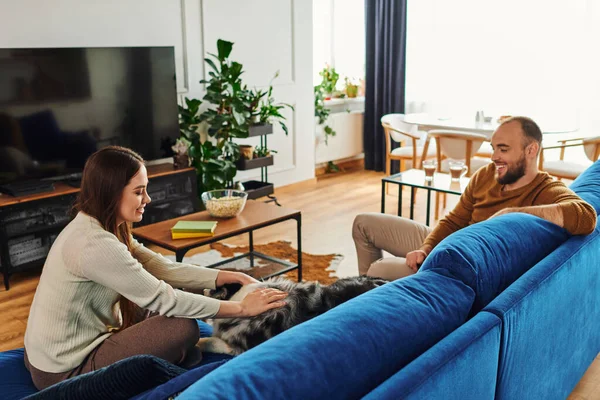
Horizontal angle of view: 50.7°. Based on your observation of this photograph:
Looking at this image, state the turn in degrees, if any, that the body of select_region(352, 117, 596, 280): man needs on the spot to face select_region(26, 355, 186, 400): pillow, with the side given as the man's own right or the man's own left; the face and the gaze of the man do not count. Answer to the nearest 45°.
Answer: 0° — they already face it

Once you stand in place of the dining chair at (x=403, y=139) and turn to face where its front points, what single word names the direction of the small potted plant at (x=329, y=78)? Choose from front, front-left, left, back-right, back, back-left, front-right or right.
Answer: back-left

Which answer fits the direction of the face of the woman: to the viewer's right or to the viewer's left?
to the viewer's right

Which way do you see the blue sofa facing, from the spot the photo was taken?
facing away from the viewer and to the left of the viewer

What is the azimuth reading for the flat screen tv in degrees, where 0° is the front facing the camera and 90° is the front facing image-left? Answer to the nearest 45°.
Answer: approximately 315°

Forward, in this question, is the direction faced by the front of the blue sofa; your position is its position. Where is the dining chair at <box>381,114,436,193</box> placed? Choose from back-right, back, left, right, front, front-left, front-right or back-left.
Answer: front-right

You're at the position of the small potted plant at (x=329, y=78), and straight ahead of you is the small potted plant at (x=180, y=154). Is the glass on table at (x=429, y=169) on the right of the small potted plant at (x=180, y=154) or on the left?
left

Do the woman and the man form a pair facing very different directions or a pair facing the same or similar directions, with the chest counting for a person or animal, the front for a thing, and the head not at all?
very different directions

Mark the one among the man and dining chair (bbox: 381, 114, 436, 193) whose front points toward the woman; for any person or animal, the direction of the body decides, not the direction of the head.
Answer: the man

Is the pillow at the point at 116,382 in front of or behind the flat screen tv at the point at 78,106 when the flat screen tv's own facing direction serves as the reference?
in front

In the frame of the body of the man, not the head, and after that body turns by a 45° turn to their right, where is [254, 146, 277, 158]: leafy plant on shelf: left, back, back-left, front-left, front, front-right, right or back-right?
front-right

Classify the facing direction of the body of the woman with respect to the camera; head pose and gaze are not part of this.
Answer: to the viewer's right

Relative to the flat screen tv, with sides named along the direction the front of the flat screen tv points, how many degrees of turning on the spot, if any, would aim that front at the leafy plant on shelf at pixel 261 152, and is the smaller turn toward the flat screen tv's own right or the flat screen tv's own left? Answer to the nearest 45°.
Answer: approximately 90° to the flat screen tv's own left

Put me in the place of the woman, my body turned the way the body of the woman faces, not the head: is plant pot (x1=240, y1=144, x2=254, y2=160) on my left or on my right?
on my left
